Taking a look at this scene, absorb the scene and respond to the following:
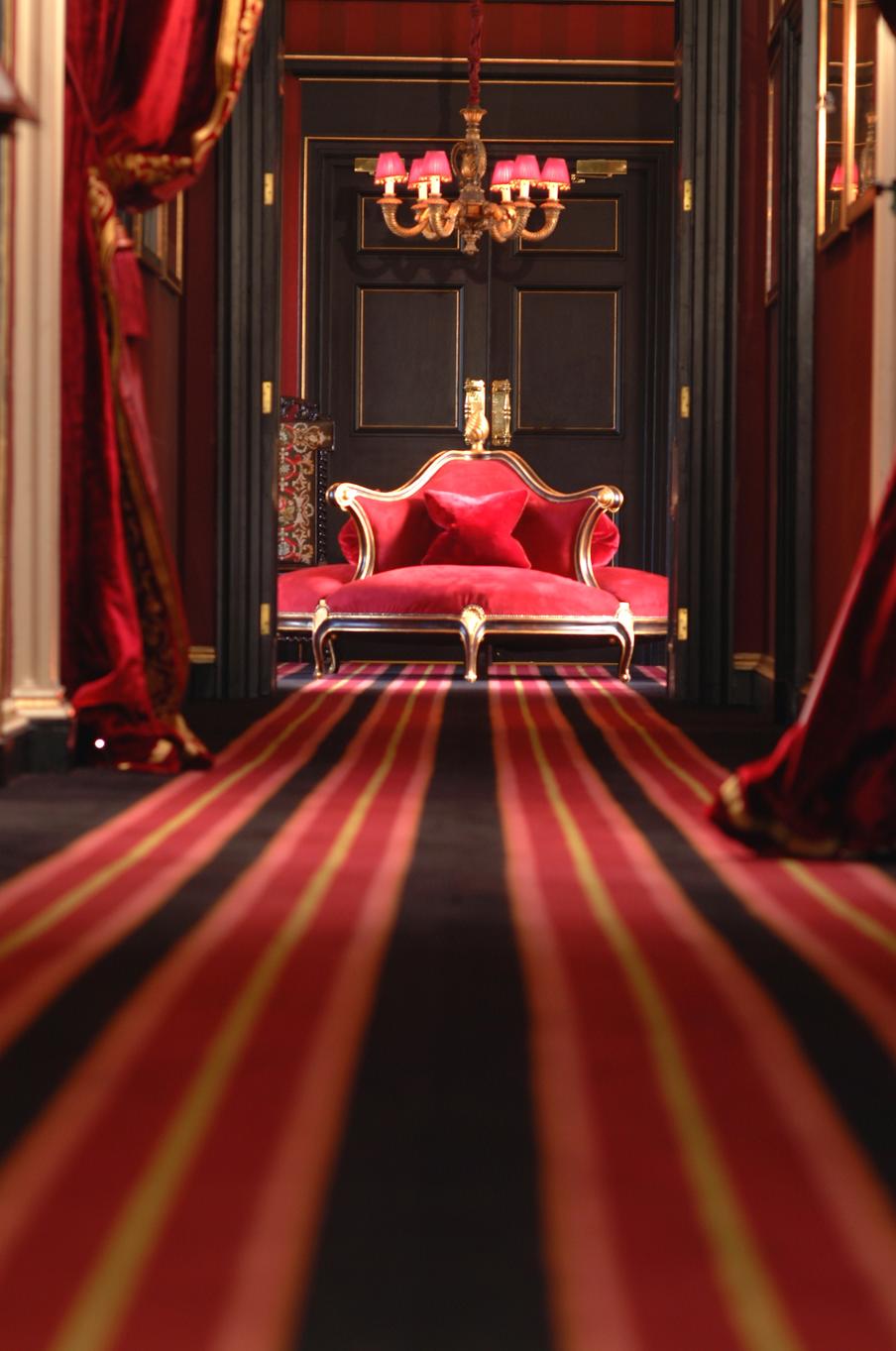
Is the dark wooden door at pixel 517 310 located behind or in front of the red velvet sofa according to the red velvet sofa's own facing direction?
behind

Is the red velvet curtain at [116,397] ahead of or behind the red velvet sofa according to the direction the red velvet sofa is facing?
ahead

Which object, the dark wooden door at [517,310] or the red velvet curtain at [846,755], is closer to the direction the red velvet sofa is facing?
the red velvet curtain

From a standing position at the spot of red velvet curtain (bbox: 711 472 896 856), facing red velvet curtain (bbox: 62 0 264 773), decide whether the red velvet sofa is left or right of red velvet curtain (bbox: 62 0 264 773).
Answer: right

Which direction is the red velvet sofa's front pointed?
toward the camera

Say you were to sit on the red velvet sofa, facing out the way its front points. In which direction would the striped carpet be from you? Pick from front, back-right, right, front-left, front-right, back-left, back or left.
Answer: front

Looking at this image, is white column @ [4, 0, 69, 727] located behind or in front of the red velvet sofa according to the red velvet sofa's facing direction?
in front

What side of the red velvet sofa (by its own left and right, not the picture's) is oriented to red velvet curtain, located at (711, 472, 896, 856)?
front

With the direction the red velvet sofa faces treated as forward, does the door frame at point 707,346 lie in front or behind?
in front
